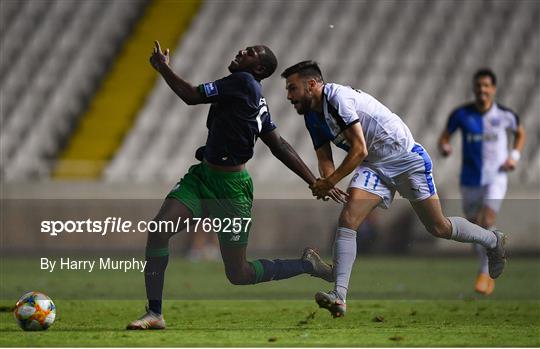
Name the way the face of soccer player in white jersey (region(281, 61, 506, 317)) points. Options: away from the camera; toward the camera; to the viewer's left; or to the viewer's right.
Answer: to the viewer's left

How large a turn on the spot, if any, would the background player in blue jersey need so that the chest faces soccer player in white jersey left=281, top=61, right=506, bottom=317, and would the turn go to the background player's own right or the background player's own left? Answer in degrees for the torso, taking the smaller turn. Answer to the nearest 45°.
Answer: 0° — they already face them

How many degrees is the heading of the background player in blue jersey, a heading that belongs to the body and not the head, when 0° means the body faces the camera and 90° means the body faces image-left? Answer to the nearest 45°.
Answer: approximately 0°
